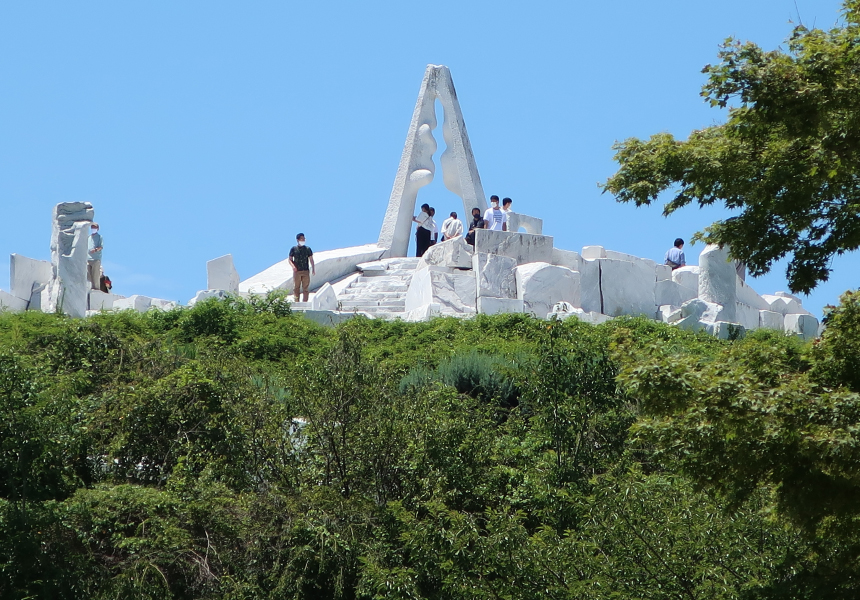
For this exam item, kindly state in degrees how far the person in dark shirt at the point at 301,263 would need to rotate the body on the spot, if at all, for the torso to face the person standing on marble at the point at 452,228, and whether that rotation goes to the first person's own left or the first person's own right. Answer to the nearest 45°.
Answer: approximately 135° to the first person's own left

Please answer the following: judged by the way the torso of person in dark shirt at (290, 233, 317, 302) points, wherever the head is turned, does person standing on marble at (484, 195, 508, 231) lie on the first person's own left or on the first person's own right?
on the first person's own left

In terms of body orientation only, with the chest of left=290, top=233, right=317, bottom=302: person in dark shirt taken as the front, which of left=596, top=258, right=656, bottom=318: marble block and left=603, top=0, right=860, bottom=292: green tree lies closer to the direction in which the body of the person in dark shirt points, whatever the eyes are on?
the green tree

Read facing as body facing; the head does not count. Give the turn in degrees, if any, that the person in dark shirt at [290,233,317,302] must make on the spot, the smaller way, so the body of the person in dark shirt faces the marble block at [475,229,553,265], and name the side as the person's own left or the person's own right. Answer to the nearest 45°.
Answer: approximately 90° to the person's own left

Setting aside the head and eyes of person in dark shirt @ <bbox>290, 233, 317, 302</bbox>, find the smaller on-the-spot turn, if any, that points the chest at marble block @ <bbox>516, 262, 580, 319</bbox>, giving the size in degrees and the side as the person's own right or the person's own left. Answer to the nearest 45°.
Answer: approximately 90° to the person's own left

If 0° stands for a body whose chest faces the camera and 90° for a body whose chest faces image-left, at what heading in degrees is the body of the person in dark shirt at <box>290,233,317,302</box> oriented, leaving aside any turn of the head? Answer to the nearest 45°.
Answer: approximately 0°

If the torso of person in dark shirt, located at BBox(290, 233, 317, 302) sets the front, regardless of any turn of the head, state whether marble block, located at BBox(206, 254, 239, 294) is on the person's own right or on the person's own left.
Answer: on the person's own right

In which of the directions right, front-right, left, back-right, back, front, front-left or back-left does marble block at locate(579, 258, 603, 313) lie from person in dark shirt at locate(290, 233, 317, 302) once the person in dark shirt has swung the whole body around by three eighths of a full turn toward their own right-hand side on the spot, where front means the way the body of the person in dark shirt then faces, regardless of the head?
back-right

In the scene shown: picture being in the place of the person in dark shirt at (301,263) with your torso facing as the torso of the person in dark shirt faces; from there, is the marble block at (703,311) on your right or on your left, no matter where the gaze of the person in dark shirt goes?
on your left

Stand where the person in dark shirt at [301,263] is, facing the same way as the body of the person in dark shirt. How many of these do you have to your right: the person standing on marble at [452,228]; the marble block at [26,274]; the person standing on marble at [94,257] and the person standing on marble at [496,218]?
2
